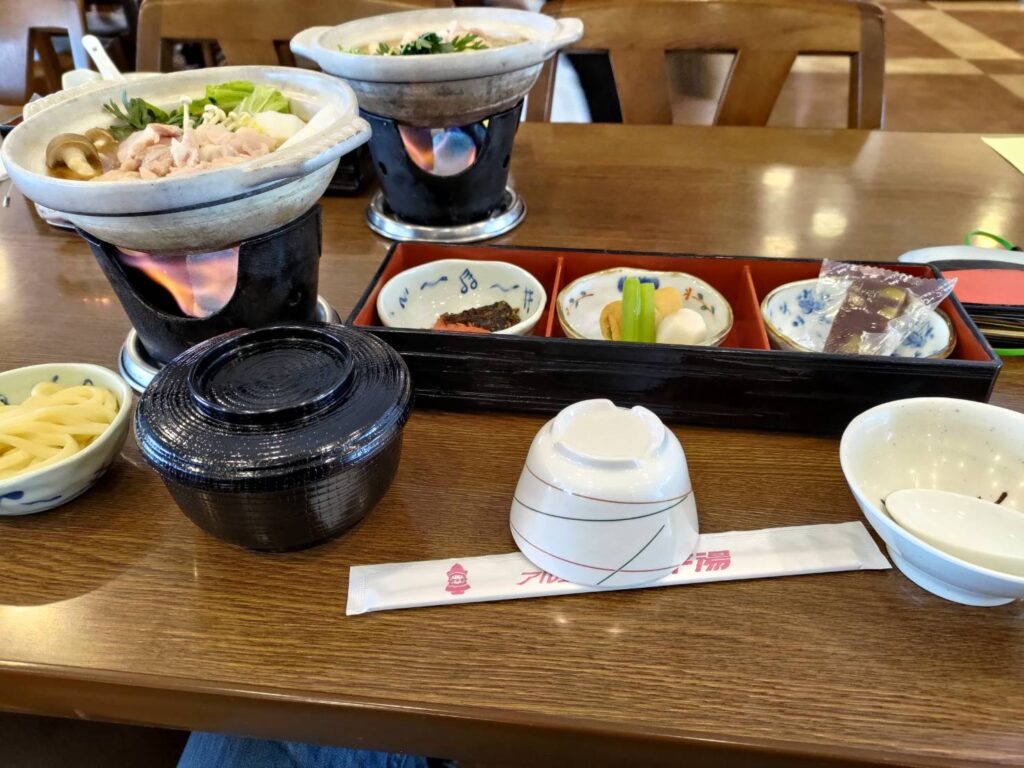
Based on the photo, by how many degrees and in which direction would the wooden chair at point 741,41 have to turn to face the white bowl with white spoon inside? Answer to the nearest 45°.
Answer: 0° — it already faces it

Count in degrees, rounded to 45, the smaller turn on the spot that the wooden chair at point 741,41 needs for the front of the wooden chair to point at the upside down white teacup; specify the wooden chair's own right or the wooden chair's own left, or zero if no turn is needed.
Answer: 0° — it already faces it

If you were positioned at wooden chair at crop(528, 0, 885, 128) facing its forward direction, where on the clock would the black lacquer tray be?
The black lacquer tray is roughly at 12 o'clock from the wooden chair.

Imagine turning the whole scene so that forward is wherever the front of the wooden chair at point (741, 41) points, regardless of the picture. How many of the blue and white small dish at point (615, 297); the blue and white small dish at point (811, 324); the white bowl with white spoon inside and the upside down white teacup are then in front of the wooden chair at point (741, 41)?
4

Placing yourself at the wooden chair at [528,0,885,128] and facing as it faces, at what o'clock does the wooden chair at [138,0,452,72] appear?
the wooden chair at [138,0,452,72] is roughly at 3 o'clock from the wooden chair at [528,0,885,128].

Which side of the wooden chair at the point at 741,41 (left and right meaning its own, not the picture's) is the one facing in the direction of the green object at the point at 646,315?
front

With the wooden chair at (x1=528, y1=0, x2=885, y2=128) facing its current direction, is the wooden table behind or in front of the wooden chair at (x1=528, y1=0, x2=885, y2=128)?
in front

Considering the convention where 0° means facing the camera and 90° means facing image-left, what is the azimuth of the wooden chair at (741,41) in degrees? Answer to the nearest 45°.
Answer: approximately 0°

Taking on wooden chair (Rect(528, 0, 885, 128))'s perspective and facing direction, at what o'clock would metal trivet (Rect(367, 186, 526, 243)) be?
The metal trivet is roughly at 1 o'clock from the wooden chair.

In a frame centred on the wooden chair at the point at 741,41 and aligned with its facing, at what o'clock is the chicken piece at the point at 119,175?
The chicken piece is roughly at 1 o'clock from the wooden chair.

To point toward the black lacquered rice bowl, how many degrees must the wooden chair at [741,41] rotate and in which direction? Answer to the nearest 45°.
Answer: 0° — it already faces it
